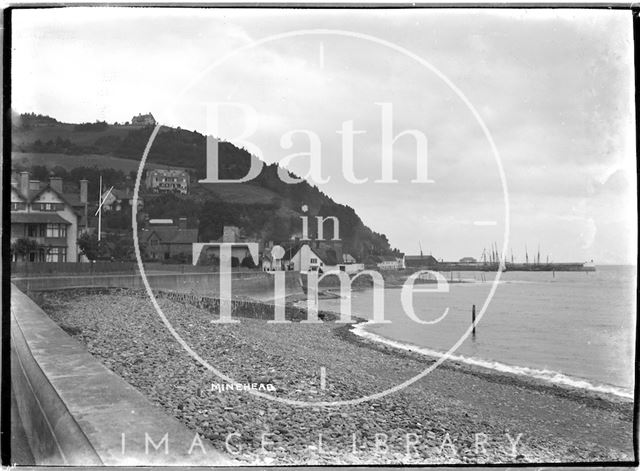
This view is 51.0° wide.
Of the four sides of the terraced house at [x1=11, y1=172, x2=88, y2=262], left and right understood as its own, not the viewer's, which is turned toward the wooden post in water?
left

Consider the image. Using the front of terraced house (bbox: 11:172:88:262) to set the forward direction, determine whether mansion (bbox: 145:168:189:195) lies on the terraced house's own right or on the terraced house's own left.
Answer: on the terraced house's own left

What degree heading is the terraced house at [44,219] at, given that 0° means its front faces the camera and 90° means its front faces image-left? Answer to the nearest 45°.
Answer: approximately 0°

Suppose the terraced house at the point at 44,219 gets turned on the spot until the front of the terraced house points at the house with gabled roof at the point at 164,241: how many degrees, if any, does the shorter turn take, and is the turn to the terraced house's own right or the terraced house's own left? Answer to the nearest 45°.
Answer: approximately 90° to the terraced house's own left
